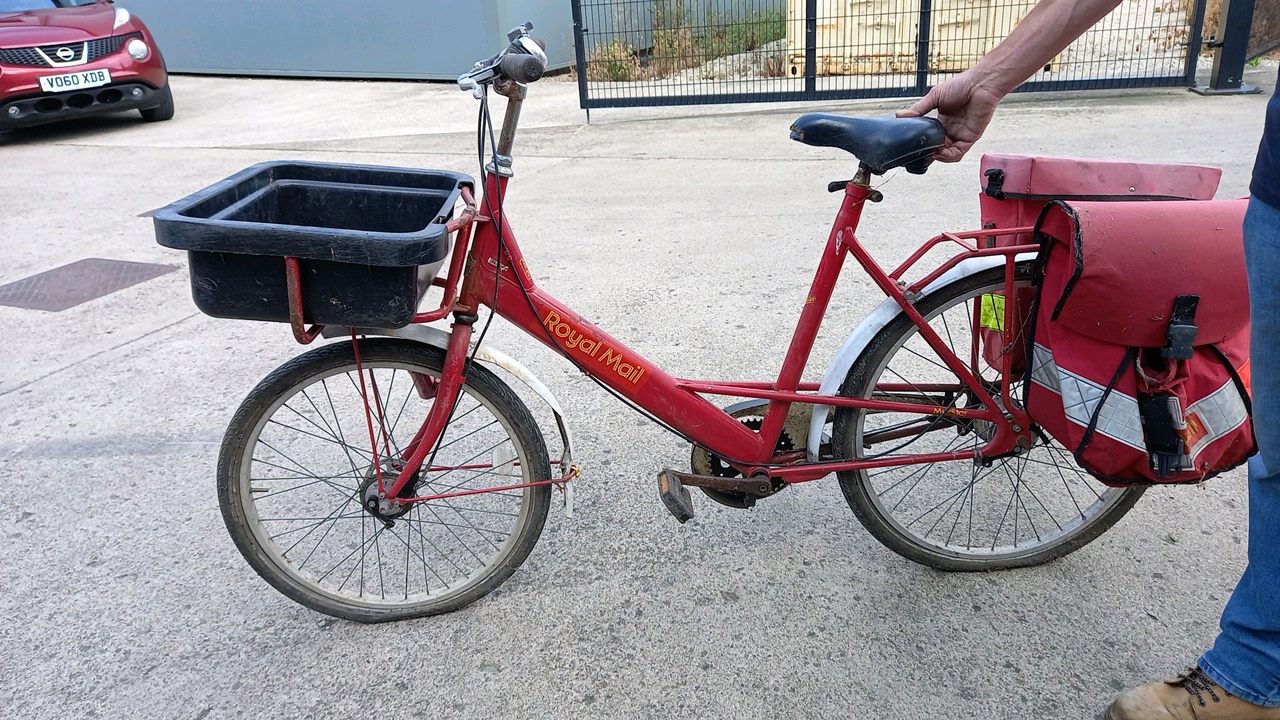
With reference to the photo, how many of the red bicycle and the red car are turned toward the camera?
1

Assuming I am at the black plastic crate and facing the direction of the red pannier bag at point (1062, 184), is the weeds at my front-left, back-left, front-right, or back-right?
front-left

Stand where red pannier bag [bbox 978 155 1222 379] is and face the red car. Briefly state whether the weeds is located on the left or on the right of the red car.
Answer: right

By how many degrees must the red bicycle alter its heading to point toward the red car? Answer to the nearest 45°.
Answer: approximately 45° to its right

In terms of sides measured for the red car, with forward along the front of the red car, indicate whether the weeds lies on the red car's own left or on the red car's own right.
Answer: on the red car's own left

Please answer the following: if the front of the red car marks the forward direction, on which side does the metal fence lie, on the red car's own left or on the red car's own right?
on the red car's own left

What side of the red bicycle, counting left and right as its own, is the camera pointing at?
left

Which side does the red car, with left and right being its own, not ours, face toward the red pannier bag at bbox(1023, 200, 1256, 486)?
front

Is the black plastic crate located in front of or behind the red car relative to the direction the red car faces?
in front

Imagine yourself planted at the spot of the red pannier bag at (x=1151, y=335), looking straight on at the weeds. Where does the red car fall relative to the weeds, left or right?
left

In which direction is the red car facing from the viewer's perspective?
toward the camera
